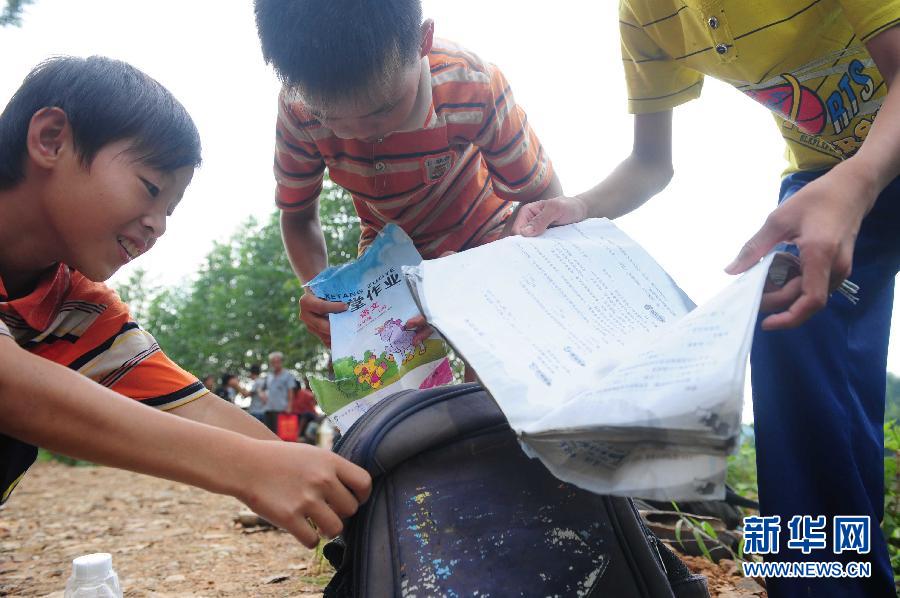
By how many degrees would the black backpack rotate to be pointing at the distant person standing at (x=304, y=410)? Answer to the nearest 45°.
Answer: approximately 180°

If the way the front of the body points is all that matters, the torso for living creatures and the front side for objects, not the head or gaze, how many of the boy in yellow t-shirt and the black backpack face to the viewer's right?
0

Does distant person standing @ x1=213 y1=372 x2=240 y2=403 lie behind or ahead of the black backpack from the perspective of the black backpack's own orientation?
behind

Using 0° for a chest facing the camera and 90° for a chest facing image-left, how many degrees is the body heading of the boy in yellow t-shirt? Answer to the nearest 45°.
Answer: approximately 45°

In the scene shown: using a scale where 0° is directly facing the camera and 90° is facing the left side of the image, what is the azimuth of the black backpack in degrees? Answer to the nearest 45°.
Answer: approximately 0°

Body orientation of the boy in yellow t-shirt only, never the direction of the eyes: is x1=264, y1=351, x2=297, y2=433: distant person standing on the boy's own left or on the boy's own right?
on the boy's own right

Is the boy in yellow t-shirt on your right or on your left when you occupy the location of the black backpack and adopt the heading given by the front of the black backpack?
on your left
